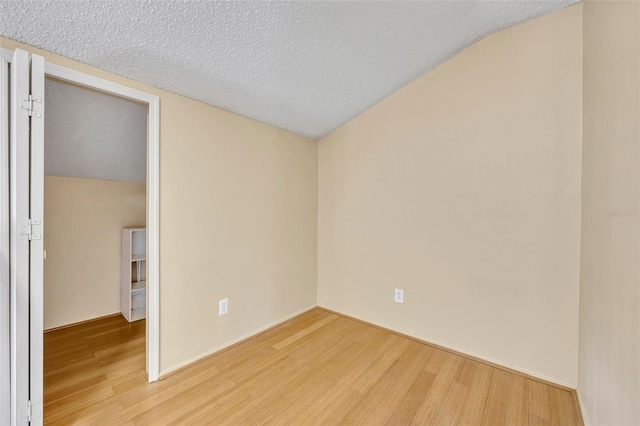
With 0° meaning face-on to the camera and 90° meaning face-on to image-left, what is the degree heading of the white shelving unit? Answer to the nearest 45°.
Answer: approximately 315°

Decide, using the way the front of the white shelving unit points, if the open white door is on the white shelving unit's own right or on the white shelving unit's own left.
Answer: on the white shelving unit's own right
